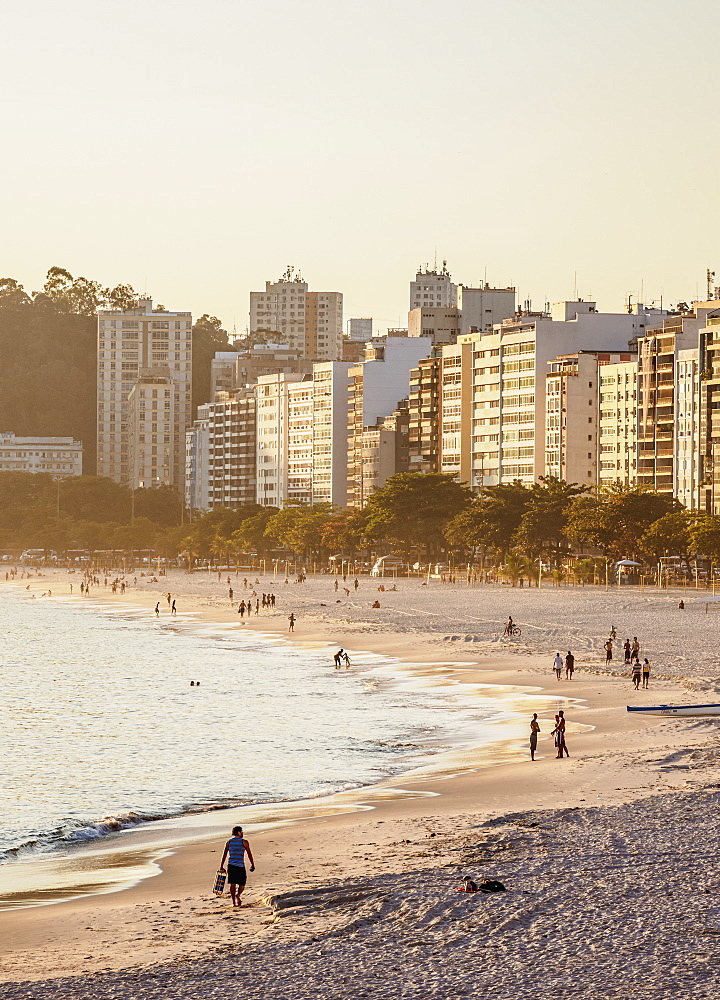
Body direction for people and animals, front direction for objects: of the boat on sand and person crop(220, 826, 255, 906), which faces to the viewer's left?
the boat on sand

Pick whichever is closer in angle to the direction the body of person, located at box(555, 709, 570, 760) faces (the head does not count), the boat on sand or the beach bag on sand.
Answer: the beach bag on sand

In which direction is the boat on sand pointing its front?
to the viewer's left

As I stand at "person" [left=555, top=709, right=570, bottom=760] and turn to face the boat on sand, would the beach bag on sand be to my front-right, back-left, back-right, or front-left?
back-right
